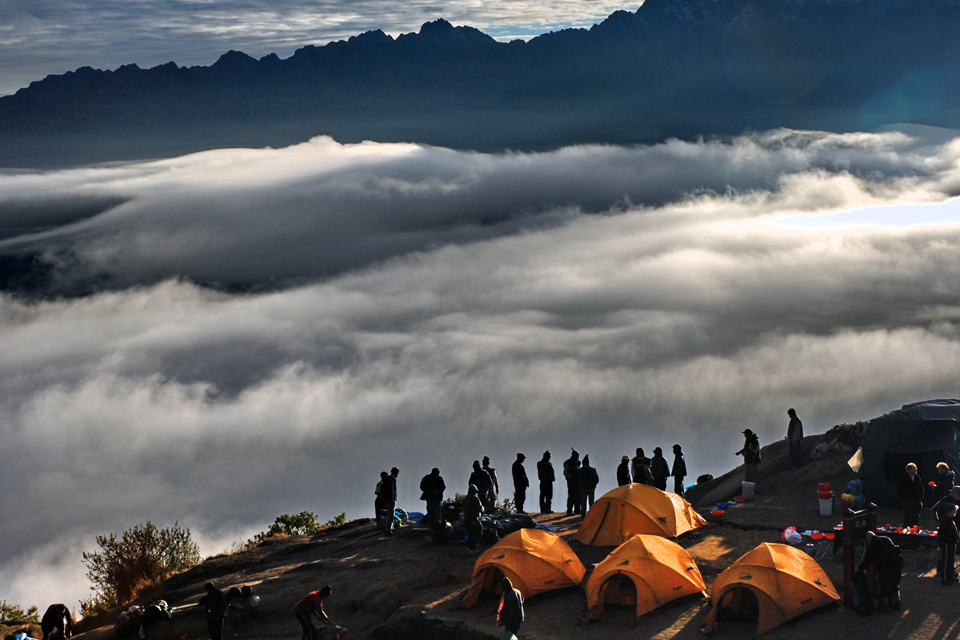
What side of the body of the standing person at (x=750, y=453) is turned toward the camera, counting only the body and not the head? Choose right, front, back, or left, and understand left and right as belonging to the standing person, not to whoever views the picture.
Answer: left

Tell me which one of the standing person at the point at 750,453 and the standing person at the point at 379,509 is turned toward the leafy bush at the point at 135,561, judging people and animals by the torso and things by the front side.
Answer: the standing person at the point at 750,453

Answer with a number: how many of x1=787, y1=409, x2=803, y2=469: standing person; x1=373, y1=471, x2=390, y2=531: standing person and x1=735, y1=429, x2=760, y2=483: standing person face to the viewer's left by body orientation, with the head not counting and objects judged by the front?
2

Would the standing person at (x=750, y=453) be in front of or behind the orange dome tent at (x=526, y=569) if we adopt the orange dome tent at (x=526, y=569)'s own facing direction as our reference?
behind

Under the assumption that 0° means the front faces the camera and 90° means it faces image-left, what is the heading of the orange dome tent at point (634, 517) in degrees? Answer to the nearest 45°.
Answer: approximately 45°

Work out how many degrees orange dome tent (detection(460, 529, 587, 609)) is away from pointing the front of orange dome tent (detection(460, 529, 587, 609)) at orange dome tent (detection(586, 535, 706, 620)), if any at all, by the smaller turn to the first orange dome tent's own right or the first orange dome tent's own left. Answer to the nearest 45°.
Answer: approximately 90° to the first orange dome tent's own left

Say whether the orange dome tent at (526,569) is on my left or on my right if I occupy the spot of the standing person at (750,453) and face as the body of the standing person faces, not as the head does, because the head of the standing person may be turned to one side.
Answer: on my left

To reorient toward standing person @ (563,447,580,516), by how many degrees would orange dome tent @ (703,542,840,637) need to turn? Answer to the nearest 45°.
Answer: approximately 90° to its right

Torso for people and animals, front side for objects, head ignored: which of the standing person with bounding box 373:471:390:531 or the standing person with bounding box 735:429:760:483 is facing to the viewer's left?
the standing person with bounding box 735:429:760:483
